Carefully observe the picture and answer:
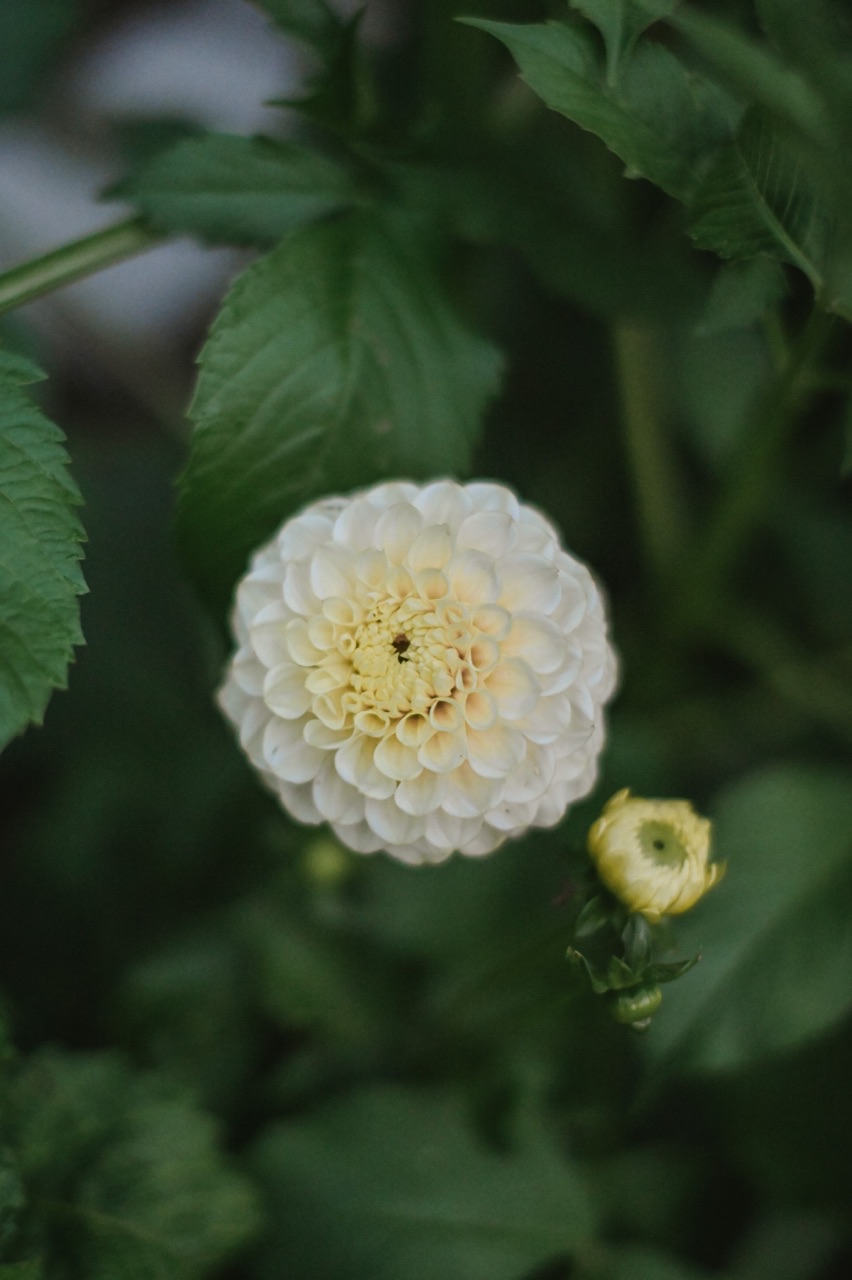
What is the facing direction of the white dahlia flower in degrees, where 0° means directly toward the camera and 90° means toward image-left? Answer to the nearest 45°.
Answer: approximately 0°
